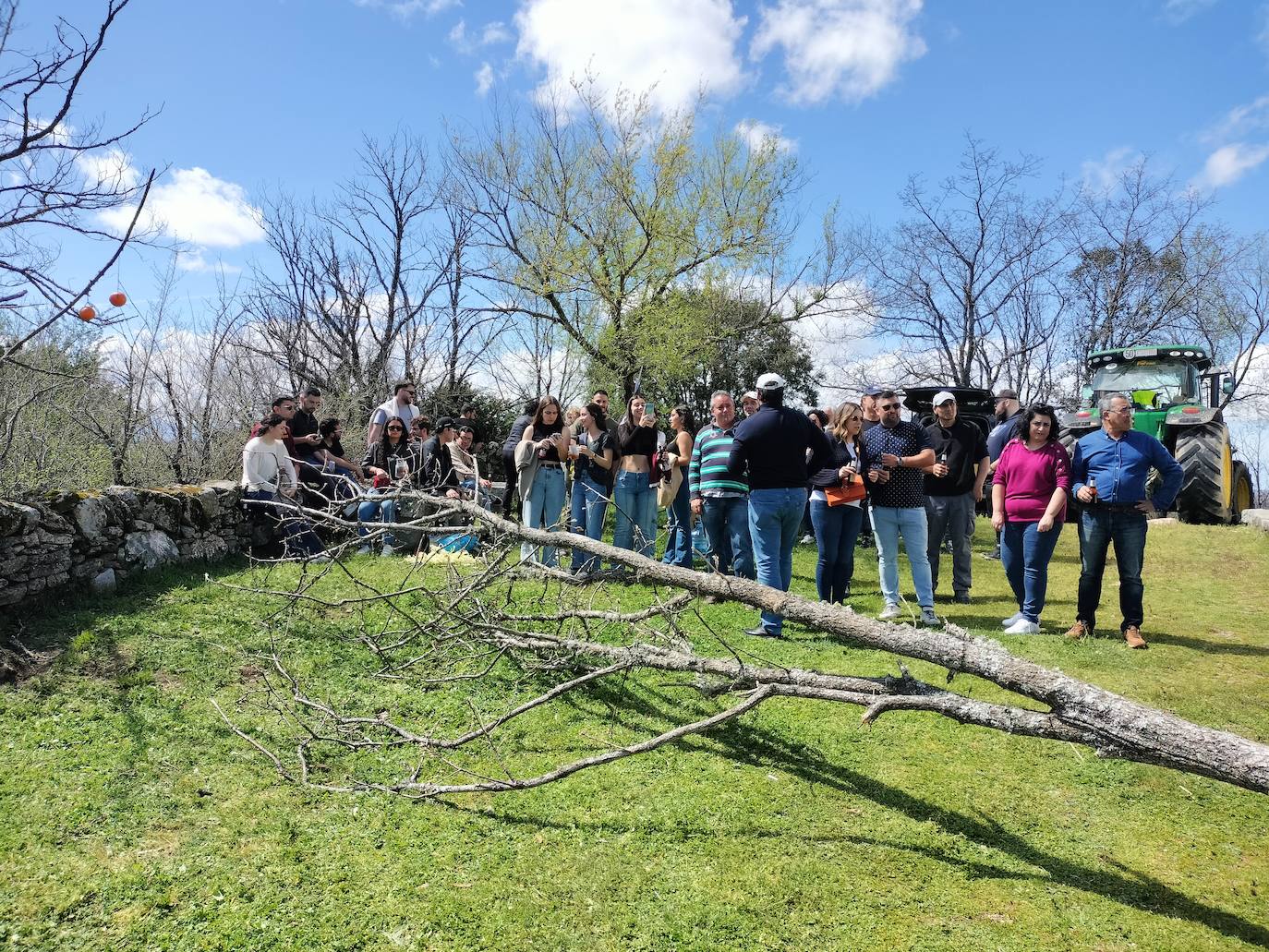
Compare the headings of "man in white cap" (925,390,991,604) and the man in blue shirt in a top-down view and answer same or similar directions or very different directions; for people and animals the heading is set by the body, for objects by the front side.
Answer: same or similar directions

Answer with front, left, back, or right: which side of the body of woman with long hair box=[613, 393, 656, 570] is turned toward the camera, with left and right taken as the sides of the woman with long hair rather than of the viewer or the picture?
front

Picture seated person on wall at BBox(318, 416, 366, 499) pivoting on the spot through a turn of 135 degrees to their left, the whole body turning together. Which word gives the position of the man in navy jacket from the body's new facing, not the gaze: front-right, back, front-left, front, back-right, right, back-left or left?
back-right

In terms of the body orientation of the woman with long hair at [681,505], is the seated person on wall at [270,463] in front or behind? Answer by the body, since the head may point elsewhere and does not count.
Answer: in front

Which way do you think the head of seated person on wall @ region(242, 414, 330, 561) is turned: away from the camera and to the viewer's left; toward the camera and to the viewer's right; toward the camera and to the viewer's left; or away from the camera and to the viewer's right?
toward the camera and to the viewer's right

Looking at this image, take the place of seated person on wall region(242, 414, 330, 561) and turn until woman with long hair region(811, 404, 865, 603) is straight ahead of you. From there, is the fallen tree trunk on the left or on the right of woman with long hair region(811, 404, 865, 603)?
right

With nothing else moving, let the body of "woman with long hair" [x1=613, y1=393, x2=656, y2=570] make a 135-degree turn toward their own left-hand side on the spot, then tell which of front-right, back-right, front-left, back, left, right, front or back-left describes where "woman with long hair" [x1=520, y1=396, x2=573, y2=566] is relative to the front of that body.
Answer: back-left

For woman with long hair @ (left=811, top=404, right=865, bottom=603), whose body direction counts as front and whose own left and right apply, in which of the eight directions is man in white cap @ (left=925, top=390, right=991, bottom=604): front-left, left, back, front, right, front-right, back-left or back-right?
left

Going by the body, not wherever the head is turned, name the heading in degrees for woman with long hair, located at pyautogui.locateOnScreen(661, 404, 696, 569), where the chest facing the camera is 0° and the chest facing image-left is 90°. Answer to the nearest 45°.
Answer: approximately 90°

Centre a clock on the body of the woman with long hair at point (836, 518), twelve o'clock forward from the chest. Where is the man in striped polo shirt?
The man in striped polo shirt is roughly at 4 o'clock from the woman with long hair.

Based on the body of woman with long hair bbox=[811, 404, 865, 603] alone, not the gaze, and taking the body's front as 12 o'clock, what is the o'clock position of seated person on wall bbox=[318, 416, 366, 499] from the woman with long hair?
The seated person on wall is roughly at 5 o'clock from the woman with long hair.

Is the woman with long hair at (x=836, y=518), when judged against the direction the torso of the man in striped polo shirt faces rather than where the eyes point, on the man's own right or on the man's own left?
on the man's own left

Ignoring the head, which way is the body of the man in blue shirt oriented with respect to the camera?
toward the camera

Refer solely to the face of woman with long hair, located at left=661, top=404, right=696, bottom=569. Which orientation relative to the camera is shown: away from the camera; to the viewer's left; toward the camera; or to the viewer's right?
to the viewer's left

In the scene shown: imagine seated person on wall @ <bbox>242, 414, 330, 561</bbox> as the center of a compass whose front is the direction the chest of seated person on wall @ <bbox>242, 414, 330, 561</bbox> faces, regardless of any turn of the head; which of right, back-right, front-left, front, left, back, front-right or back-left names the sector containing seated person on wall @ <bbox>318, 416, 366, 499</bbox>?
left
